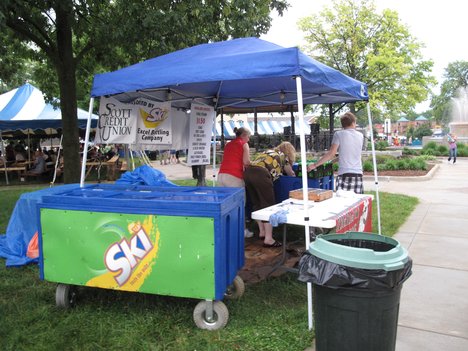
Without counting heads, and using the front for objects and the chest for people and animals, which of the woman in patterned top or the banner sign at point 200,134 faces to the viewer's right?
the woman in patterned top

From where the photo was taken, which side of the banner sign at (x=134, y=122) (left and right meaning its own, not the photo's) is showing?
front

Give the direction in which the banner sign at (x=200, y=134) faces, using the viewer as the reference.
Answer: facing the viewer

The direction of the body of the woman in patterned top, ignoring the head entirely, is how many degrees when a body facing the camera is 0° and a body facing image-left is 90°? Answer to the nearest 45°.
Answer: approximately 270°

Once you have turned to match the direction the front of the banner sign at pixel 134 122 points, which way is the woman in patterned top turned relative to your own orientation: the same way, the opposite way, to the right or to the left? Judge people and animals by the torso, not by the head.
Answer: to the left

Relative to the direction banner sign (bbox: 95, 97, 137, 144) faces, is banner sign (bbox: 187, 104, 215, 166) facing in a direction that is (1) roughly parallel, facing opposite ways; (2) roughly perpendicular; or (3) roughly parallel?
roughly parallel

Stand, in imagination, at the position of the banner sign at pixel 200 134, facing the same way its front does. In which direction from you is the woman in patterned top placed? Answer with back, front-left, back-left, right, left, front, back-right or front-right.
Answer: front-left

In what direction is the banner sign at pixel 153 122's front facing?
toward the camera

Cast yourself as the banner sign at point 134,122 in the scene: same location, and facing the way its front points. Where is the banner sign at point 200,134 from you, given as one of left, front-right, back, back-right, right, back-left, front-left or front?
back-left

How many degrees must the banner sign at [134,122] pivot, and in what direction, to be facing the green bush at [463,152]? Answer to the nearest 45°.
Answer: approximately 135° to its left

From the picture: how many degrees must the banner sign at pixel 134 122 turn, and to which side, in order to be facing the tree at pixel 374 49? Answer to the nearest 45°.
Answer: approximately 135° to its left

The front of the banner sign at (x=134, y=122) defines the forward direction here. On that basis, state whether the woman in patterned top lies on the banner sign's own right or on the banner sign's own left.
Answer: on the banner sign's own left

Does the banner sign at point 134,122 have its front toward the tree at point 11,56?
no

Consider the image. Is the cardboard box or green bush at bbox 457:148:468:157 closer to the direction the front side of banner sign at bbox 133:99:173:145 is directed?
the cardboard box

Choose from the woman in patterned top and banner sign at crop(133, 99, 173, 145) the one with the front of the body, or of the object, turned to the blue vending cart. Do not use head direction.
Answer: the banner sign

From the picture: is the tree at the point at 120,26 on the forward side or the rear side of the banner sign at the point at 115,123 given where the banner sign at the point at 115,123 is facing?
on the rear side

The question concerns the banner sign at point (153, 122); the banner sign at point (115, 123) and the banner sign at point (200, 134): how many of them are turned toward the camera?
3

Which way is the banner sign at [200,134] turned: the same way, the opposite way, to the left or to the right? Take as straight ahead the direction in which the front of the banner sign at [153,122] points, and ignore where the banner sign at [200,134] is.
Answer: the same way

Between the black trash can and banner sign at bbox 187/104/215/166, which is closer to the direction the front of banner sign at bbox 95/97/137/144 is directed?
the black trash can

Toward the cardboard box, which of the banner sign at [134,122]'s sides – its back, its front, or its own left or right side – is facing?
left

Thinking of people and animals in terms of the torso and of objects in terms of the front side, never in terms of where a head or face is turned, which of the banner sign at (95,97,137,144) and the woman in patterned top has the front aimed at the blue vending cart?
the banner sign
